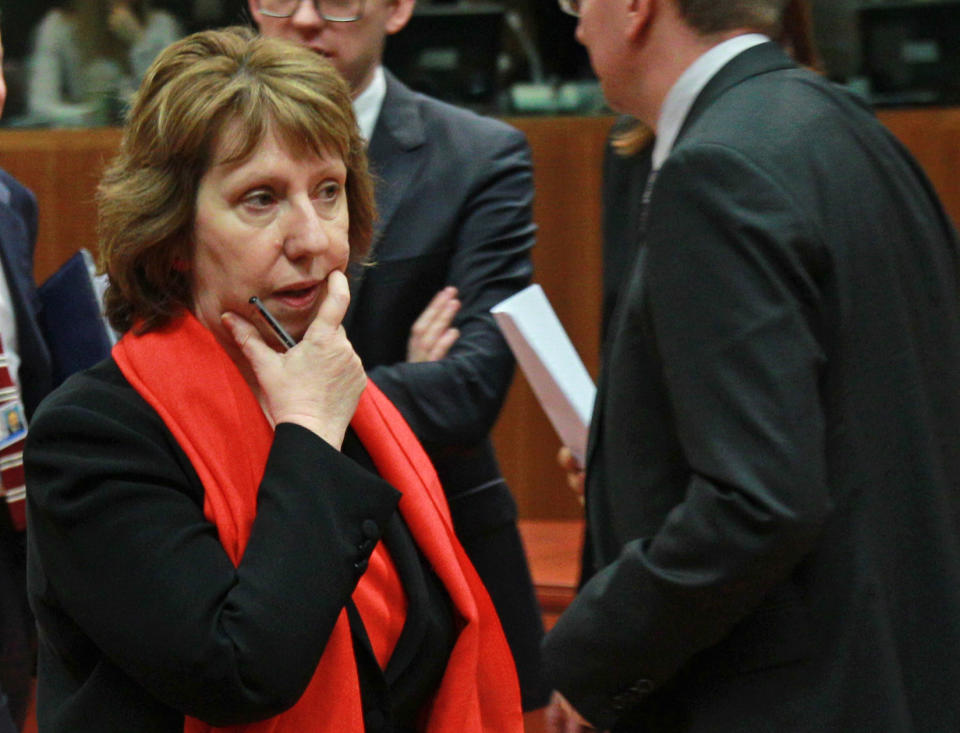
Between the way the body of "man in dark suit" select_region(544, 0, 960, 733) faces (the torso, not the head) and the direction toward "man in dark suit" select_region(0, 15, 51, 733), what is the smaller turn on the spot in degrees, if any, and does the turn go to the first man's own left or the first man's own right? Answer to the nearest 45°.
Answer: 0° — they already face them

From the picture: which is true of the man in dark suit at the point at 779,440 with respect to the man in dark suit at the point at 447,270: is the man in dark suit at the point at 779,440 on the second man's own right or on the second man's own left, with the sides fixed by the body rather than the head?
on the second man's own left

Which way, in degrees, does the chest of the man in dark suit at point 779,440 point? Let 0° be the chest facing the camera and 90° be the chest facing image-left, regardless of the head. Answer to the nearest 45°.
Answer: approximately 135°

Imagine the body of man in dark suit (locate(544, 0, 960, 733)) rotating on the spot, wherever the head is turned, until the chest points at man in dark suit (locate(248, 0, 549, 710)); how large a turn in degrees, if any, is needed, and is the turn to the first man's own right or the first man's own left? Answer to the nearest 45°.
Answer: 0° — they already face them

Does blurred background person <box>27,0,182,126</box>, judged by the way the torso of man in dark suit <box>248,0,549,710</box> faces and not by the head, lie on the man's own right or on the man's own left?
on the man's own right

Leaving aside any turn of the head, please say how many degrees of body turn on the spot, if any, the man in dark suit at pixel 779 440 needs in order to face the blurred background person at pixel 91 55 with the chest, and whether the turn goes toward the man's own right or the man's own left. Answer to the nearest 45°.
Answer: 0° — they already face them
